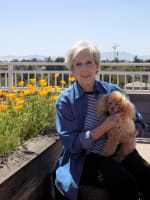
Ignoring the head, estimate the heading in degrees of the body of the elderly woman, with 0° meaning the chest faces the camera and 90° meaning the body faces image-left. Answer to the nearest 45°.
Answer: approximately 315°

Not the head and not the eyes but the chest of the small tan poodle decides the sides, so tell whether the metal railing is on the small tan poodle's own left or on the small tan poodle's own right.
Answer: on the small tan poodle's own right

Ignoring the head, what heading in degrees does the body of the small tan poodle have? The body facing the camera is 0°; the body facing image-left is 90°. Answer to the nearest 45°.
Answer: approximately 45°

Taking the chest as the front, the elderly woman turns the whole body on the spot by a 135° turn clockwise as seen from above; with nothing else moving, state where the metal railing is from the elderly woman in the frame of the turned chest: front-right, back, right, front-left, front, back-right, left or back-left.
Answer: right
